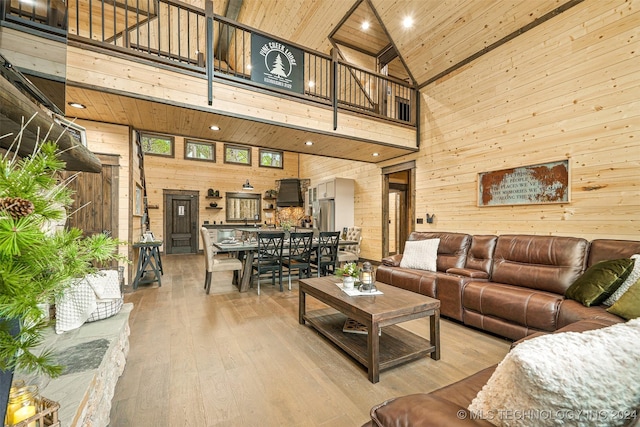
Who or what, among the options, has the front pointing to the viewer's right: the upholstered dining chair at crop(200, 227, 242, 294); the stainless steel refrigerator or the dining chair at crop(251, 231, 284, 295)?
the upholstered dining chair

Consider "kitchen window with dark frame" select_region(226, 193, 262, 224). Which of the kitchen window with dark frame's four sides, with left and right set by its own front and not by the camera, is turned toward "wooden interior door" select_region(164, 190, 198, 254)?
right

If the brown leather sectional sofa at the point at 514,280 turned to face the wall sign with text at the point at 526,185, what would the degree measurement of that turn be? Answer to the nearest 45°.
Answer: approximately 135° to its right

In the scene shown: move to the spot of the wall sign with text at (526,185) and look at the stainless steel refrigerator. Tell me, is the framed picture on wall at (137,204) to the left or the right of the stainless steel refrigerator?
left

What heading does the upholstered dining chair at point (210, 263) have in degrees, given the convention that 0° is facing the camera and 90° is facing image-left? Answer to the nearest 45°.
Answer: approximately 270°

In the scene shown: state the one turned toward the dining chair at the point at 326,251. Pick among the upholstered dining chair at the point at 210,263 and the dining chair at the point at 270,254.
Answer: the upholstered dining chair
